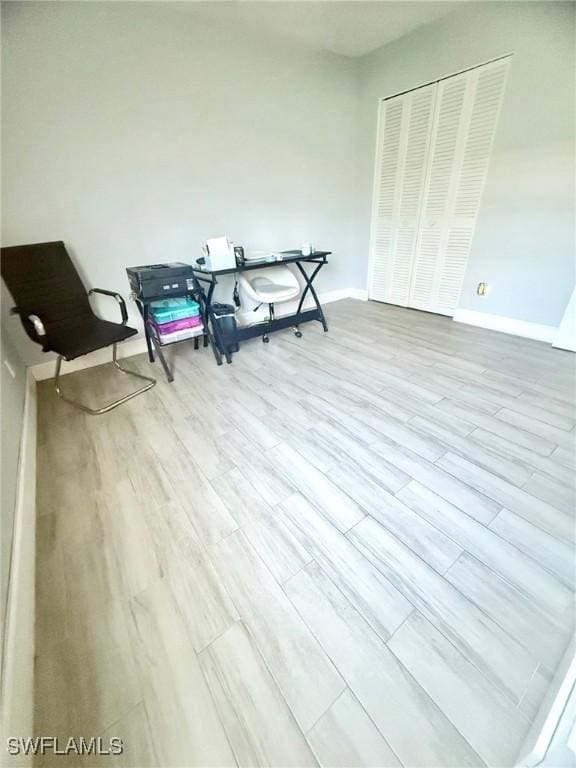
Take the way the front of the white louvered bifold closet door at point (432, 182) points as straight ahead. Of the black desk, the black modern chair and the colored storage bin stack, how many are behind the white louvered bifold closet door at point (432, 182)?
0

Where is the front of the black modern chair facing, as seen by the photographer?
facing the viewer and to the right of the viewer

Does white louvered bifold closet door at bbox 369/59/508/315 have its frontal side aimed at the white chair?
yes

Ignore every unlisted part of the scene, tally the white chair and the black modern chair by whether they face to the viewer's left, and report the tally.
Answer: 0

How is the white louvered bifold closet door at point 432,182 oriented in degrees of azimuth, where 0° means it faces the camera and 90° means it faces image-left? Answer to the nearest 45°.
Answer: approximately 45°

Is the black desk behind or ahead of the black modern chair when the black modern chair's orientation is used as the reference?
ahead

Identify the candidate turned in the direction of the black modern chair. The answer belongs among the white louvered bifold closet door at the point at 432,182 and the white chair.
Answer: the white louvered bifold closet door

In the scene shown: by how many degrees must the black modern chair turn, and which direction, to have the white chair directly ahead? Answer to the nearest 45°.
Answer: approximately 45° to its left

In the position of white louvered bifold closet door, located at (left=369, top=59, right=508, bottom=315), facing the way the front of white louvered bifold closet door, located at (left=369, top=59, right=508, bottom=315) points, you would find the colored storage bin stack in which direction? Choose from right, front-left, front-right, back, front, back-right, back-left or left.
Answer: front

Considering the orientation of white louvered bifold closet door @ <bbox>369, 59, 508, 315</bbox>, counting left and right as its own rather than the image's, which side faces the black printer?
front

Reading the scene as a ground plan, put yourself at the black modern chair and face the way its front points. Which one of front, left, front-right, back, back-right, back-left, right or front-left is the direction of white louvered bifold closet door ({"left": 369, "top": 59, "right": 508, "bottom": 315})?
front-left

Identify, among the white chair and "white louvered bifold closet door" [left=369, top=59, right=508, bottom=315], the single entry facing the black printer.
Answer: the white louvered bifold closet door
